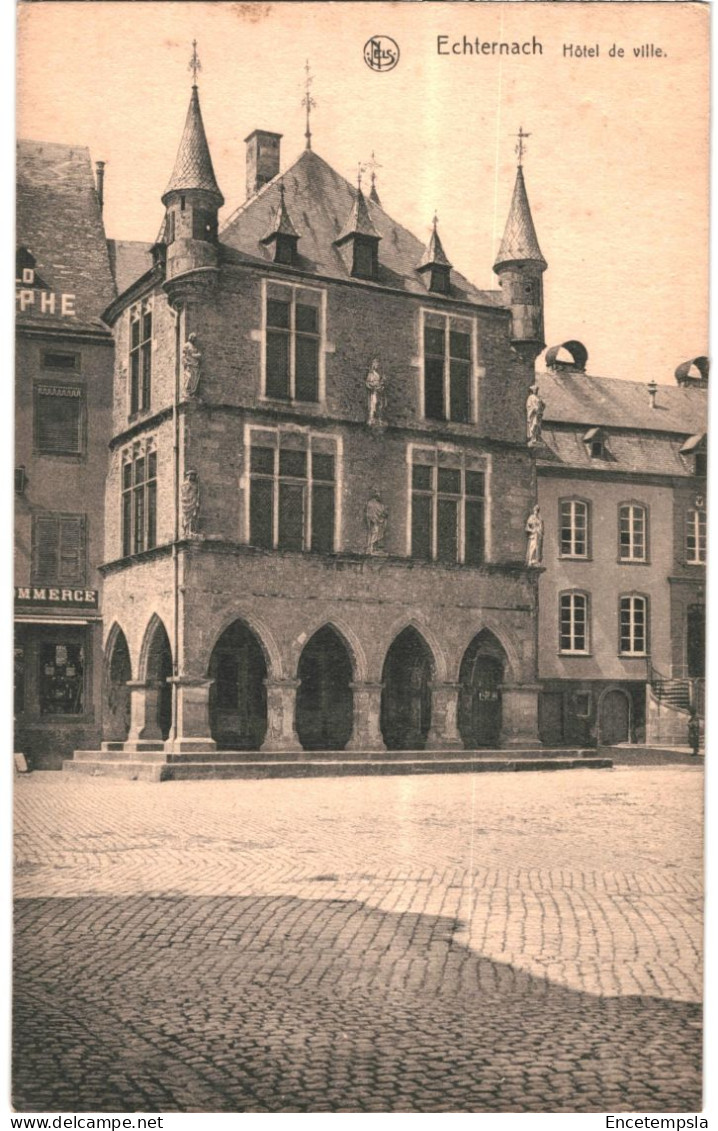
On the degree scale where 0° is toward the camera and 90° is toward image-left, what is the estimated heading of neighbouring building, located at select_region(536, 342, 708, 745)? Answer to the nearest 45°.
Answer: approximately 0°
